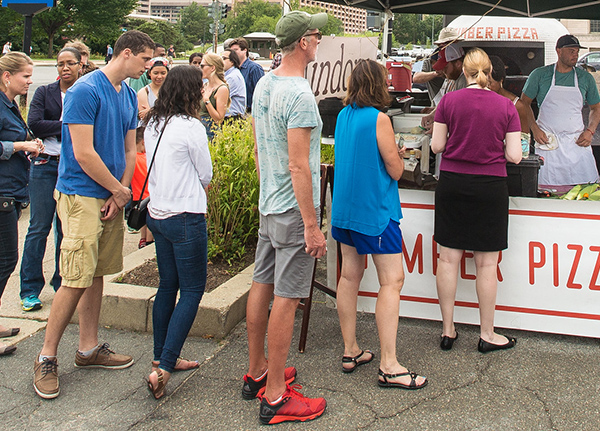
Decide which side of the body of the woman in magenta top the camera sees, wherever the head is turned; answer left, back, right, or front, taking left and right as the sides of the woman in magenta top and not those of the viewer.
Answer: back

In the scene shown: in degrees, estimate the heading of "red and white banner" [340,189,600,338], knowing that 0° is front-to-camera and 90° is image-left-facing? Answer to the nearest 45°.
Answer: approximately 0°

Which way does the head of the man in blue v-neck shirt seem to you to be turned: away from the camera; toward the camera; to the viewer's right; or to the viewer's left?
to the viewer's right

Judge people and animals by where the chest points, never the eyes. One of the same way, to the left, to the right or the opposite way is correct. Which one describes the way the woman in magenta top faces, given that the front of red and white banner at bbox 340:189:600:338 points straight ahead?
the opposite way

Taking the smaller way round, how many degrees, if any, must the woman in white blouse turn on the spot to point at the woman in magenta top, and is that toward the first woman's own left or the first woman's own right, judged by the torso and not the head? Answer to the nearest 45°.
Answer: approximately 45° to the first woman's own right

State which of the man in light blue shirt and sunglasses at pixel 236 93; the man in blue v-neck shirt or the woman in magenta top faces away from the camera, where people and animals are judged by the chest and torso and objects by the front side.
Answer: the woman in magenta top

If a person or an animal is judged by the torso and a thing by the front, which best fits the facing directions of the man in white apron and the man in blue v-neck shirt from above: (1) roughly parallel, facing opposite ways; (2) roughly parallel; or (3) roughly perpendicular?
roughly perpendicular

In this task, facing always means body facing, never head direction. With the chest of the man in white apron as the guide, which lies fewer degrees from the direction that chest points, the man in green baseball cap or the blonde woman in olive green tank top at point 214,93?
the man in green baseball cap

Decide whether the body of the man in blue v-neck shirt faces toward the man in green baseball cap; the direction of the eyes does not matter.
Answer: yes

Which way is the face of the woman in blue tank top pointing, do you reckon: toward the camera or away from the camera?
away from the camera

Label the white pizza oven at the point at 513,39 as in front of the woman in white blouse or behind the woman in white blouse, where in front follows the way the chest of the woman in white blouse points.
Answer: in front

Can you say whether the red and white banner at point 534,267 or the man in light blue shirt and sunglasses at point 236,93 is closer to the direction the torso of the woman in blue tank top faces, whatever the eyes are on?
the red and white banner

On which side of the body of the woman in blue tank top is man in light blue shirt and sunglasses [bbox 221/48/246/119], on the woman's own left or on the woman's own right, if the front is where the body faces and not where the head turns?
on the woman's own left

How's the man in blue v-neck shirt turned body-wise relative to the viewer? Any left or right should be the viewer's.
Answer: facing the viewer and to the right of the viewer

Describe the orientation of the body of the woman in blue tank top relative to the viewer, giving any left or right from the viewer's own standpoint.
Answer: facing away from the viewer and to the right of the viewer

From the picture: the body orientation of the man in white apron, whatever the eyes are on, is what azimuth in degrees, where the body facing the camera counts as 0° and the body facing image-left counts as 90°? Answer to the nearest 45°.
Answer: approximately 0°
